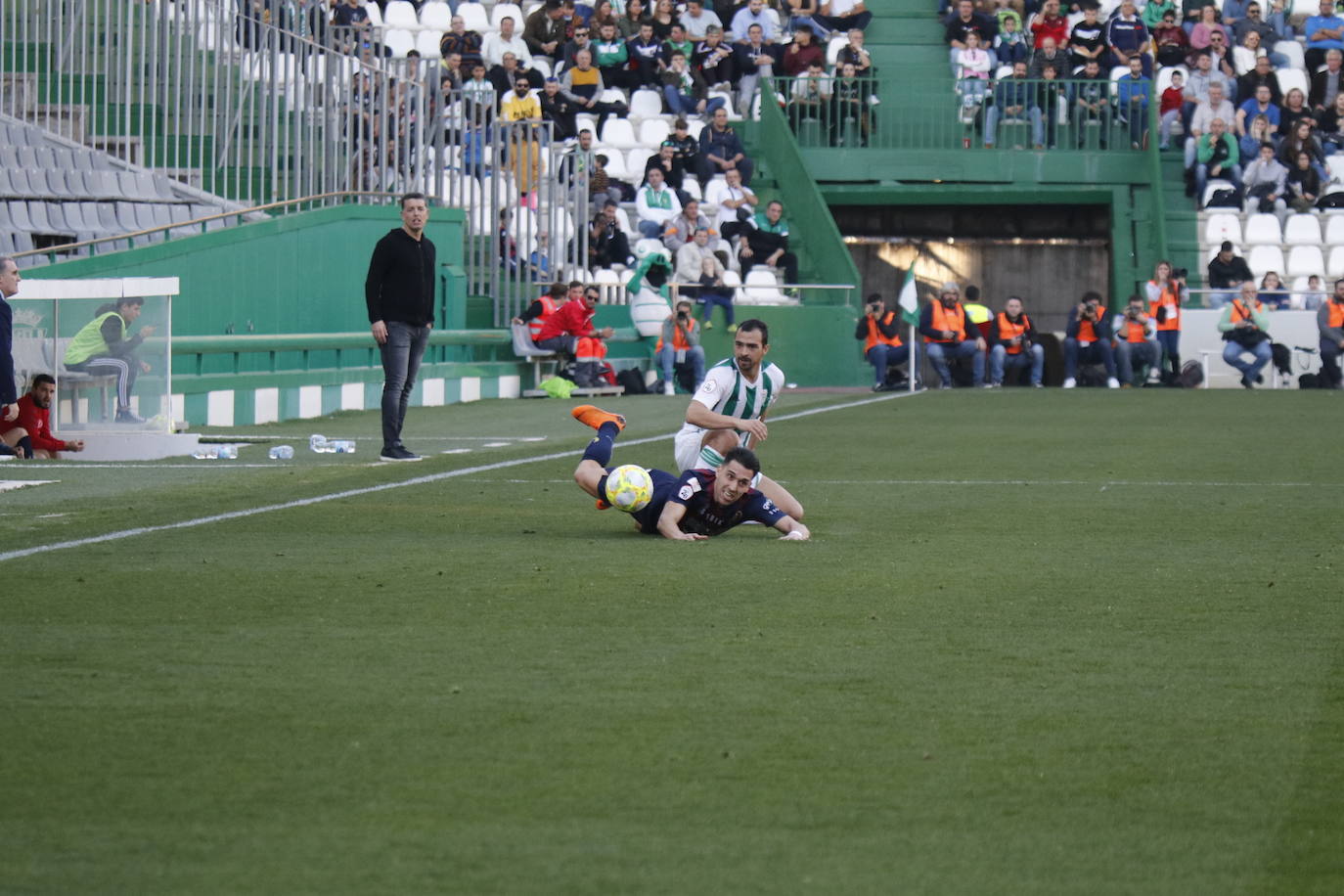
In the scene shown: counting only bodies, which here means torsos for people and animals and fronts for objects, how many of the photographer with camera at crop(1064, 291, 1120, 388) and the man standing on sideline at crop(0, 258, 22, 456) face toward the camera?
1

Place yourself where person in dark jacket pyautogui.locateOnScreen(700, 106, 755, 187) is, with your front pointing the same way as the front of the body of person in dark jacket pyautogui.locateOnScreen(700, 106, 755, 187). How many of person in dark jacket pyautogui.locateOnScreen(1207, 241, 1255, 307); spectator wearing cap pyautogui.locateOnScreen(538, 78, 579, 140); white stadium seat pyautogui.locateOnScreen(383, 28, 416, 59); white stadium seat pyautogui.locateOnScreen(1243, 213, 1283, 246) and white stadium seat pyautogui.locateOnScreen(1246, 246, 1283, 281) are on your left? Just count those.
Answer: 3

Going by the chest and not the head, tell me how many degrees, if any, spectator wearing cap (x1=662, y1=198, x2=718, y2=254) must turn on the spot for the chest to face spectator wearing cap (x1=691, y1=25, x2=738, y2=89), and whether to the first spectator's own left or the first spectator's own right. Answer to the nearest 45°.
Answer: approximately 135° to the first spectator's own left
